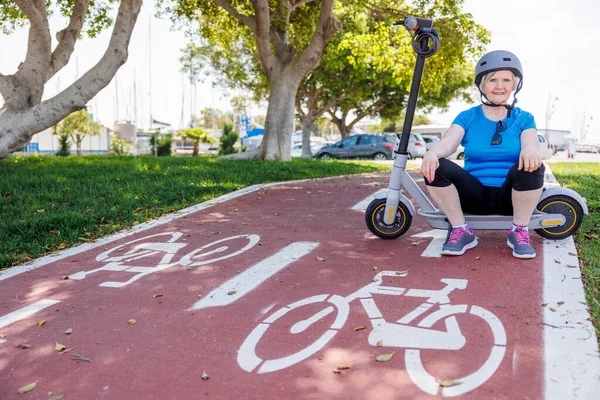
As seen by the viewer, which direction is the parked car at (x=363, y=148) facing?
to the viewer's left

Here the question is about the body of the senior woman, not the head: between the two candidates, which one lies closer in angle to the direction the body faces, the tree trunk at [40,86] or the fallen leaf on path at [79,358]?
the fallen leaf on path

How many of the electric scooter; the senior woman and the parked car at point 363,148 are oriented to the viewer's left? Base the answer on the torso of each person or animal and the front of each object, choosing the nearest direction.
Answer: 2

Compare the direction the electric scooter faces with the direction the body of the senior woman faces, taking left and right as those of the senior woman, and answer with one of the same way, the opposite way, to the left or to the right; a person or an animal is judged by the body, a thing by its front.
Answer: to the right

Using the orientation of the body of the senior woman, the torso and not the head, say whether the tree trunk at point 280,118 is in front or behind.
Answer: behind

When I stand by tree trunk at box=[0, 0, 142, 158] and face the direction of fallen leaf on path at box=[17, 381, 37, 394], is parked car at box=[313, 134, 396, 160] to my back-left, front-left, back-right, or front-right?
back-left

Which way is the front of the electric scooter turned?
to the viewer's left

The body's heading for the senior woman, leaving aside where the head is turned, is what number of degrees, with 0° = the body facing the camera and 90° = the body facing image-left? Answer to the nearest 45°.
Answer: approximately 0°

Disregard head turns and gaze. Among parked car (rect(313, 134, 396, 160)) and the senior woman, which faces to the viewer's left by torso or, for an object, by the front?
the parked car

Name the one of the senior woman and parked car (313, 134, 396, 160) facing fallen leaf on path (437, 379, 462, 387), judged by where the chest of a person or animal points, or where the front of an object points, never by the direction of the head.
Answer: the senior woman
